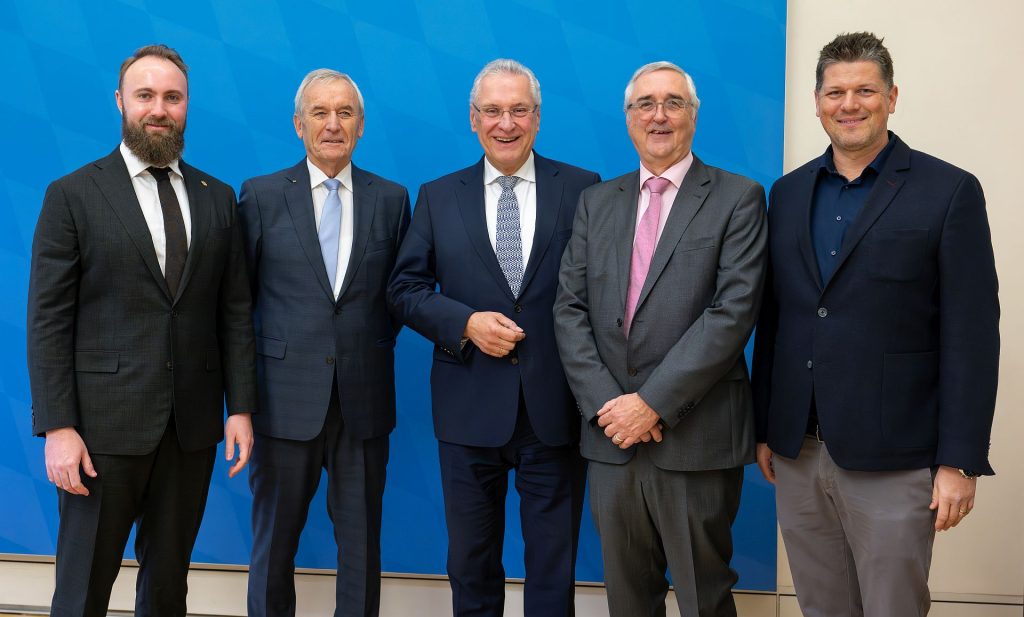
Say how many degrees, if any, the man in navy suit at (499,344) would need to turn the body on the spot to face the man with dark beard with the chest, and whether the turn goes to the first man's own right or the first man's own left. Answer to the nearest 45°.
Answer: approximately 90° to the first man's own right

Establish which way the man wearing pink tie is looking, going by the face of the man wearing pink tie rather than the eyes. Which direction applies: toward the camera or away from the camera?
toward the camera

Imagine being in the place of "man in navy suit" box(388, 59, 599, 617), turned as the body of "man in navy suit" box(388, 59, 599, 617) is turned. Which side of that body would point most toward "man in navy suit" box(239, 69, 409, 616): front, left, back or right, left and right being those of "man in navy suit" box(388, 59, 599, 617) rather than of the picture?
right

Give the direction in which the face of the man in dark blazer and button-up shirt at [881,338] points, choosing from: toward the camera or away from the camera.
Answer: toward the camera

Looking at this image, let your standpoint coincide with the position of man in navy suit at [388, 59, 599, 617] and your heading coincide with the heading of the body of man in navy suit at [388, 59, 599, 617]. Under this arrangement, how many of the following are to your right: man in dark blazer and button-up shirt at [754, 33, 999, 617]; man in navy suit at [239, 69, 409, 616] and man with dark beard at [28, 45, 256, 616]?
2

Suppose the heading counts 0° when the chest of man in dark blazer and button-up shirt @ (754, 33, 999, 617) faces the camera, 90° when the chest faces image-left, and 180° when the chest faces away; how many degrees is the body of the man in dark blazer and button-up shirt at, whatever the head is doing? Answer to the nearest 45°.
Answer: approximately 45°

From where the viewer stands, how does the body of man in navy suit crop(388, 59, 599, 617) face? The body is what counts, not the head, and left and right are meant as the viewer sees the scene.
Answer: facing the viewer

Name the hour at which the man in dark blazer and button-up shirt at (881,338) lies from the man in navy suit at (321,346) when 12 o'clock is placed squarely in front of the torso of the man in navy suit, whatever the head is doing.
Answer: The man in dark blazer and button-up shirt is roughly at 10 o'clock from the man in navy suit.

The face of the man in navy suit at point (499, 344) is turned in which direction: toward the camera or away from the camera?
toward the camera

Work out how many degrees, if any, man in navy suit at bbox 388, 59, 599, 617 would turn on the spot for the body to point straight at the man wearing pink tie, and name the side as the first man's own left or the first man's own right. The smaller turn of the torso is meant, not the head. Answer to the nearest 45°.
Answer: approximately 45° to the first man's own left

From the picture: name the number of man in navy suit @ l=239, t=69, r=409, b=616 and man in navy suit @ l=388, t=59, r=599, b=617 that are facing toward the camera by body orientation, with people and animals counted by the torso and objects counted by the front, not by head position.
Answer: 2

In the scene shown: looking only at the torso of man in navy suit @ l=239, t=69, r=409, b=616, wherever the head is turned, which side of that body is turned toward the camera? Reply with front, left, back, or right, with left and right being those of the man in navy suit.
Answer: front

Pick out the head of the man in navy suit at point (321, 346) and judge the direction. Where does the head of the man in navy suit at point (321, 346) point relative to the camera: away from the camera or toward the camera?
toward the camera
